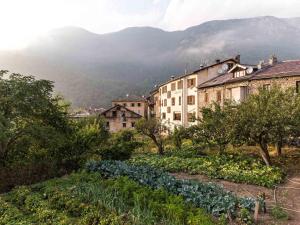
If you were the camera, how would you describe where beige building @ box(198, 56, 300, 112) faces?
facing the viewer and to the left of the viewer

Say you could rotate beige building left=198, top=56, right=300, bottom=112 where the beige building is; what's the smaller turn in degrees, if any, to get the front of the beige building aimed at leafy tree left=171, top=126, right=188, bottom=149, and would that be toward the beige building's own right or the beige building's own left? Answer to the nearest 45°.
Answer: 0° — it already faces it

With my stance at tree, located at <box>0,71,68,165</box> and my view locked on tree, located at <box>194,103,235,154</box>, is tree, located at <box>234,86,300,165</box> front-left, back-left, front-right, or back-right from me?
front-right

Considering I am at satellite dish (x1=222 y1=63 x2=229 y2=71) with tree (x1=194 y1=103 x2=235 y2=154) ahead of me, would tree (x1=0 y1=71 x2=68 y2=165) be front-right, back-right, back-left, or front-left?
front-right

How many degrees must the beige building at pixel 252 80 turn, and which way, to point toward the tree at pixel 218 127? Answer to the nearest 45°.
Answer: approximately 45° to its left

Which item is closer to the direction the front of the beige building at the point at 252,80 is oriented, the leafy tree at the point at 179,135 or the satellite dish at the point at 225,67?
the leafy tree

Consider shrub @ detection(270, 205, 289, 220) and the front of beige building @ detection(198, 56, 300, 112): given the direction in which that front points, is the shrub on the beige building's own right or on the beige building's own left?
on the beige building's own left

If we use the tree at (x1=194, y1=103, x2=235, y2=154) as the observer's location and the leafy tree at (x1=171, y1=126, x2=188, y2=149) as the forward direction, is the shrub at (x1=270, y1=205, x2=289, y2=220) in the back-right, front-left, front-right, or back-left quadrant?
back-left
